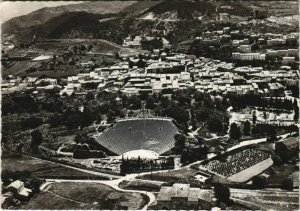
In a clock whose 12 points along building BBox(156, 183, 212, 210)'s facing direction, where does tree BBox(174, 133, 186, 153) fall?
The tree is roughly at 6 o'clock from the building.

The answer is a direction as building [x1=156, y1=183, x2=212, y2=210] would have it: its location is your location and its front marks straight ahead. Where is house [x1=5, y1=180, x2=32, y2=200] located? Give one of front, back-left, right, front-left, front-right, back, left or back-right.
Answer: right

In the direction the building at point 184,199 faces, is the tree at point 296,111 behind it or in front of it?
behind

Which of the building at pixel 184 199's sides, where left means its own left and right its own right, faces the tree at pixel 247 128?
back

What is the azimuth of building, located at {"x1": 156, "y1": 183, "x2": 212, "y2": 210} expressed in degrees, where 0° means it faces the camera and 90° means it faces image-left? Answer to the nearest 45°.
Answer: approximately 0°

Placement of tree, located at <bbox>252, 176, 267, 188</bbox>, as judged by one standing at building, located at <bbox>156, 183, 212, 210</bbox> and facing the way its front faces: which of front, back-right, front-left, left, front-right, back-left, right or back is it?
back-left

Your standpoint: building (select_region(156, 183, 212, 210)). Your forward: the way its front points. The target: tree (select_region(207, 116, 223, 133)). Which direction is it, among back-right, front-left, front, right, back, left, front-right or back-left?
back

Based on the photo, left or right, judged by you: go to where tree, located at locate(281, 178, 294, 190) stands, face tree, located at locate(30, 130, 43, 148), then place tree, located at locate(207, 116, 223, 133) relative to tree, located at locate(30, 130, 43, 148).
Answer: right
